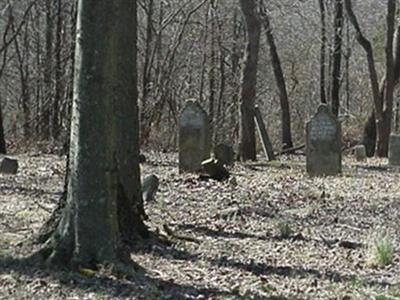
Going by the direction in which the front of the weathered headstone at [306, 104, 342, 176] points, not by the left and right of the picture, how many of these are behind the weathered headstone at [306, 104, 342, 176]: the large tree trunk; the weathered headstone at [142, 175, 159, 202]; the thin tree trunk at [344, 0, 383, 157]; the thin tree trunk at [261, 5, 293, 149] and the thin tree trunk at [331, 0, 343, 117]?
3

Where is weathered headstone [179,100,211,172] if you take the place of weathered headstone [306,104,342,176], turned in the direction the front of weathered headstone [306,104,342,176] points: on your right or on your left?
on your right

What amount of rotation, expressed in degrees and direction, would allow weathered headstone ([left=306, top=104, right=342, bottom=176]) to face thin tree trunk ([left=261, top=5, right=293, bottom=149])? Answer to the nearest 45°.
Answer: approximately 180°

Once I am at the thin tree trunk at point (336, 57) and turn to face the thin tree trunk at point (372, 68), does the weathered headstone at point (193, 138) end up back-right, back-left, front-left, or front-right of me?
front-right

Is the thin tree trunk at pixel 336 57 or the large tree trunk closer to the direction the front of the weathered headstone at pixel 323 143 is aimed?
the large tree trunk

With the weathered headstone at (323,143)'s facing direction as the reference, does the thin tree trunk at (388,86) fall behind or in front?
behind

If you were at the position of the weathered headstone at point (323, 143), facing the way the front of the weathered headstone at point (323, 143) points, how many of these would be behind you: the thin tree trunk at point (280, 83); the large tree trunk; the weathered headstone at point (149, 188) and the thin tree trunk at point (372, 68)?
2

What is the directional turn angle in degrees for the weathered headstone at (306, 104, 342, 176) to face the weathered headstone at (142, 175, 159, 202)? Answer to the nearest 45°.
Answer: approximately 45° to its right

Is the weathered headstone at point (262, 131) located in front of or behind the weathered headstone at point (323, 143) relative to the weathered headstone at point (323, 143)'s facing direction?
behind

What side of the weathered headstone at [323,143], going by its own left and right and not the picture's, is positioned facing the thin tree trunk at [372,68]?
back

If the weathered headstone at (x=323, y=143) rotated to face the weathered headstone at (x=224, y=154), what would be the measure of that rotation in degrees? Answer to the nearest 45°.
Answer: approximately 90° to its right

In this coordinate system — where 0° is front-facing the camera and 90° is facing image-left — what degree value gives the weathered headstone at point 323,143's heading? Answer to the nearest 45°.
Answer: approximately 0°

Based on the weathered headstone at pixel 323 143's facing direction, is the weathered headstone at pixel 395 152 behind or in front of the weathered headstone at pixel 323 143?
behind

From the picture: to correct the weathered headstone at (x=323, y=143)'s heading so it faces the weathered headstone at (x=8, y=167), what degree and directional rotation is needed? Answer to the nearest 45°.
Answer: approximately 90° to its right

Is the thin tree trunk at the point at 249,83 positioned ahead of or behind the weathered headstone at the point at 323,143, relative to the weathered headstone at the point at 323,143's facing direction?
behind
